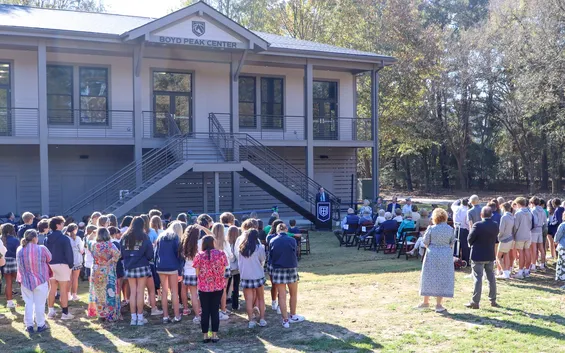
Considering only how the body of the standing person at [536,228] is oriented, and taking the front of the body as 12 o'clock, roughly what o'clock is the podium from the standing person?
The podium is roughly at 12 o'clock from the standing person.

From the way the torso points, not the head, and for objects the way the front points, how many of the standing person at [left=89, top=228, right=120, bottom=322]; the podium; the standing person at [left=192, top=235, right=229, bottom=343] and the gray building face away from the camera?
2

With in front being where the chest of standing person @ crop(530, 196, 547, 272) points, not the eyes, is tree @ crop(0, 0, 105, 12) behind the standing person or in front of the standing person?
in front

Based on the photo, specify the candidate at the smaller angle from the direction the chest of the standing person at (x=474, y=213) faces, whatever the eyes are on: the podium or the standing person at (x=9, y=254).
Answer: the podium

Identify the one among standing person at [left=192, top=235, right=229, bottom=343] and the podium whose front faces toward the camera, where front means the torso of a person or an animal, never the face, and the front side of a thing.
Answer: the podium

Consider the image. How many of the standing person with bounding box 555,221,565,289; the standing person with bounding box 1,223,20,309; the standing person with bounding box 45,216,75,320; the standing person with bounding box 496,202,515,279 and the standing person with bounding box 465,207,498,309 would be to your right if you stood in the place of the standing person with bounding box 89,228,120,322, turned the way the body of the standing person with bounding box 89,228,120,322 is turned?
3

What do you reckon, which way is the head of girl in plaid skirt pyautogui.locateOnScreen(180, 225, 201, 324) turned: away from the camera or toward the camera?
away from the camera

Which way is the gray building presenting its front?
toward the camera

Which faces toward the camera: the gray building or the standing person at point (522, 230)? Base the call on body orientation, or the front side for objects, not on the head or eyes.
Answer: the gray building

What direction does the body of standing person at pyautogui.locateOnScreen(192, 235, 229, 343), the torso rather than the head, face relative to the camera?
away from the camera

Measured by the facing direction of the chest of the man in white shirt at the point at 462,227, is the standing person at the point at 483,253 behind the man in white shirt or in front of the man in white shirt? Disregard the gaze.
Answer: behind

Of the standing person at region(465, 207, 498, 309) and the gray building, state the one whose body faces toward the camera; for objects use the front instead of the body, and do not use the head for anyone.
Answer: the gray building

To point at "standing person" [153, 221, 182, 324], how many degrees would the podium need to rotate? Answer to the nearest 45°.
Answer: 0° — it already faces them

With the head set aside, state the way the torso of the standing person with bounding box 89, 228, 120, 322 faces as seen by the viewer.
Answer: away from the camera

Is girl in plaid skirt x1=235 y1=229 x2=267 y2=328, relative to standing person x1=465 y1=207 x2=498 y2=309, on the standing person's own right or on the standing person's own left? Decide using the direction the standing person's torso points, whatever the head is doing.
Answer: on the standing person's own left

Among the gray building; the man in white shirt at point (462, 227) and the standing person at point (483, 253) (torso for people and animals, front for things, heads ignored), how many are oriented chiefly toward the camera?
1
